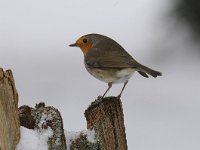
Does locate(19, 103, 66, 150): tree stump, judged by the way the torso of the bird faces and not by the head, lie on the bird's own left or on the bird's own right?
on the bird's own left

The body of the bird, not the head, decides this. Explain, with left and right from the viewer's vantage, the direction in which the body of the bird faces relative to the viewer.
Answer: facing to the left of the viewer
